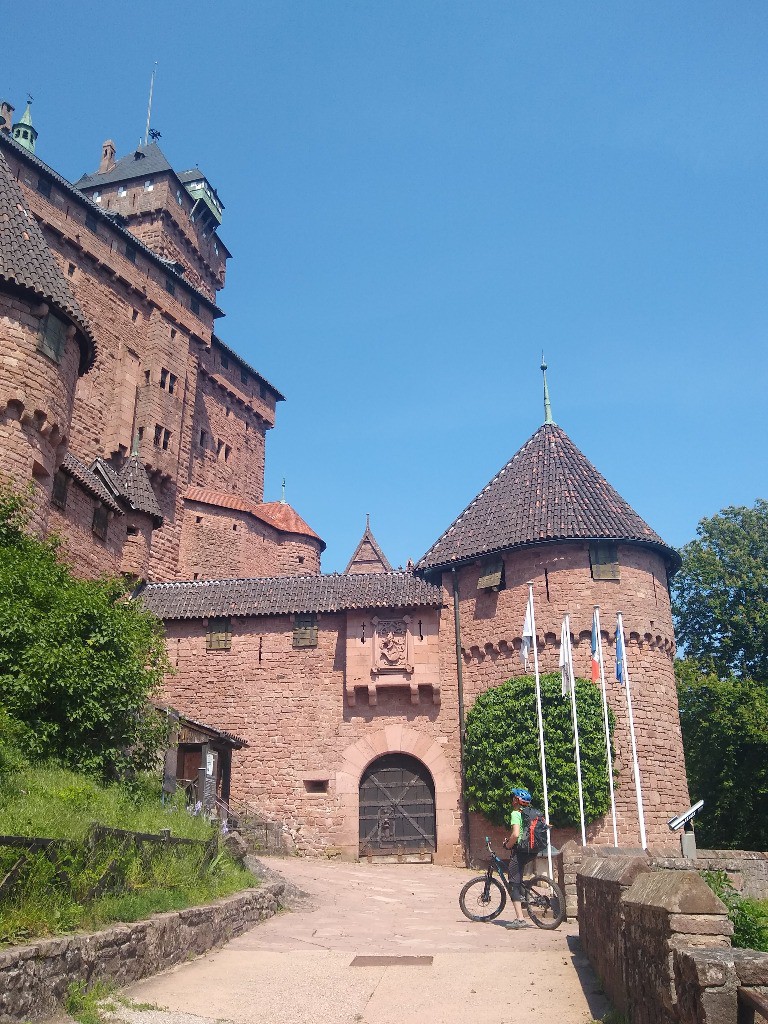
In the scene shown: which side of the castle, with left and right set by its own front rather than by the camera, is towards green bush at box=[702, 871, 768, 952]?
front

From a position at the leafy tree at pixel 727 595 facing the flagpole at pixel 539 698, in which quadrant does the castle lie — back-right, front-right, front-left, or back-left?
front-right

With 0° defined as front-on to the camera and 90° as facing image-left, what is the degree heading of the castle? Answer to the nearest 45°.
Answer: approximately 0°

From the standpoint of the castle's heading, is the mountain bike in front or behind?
in front

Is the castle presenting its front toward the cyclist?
yes

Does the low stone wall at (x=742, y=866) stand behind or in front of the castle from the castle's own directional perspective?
in front

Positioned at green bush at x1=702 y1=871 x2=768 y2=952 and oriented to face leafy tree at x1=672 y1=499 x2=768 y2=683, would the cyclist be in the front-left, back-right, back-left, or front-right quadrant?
front-left

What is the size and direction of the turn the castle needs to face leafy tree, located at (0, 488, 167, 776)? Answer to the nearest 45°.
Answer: approximately 45° to its right

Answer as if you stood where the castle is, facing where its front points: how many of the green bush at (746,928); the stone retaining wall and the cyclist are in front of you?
3

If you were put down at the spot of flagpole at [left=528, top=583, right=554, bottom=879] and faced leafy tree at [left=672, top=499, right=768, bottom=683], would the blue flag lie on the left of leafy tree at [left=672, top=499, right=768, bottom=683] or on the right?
right

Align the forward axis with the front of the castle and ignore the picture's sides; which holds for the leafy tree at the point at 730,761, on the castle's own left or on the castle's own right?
on the castle's own left

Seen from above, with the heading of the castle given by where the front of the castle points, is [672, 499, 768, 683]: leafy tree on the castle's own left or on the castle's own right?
on the castle's own left

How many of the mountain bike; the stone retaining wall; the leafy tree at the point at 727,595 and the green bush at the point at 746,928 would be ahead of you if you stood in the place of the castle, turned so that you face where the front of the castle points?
3

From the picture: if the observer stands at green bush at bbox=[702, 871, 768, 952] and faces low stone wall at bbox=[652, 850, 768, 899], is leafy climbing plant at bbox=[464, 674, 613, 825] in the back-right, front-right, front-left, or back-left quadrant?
front-left
